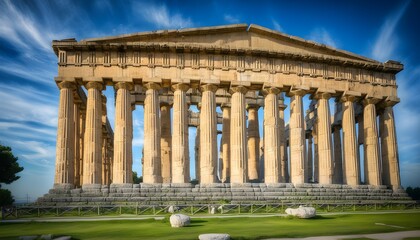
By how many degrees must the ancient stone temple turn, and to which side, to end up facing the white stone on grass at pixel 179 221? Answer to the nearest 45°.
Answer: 0° — it already faces it

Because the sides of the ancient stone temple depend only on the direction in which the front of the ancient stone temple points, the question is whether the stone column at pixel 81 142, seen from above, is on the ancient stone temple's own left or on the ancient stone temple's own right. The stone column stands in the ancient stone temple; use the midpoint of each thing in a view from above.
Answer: on the ancient stone temple's own right

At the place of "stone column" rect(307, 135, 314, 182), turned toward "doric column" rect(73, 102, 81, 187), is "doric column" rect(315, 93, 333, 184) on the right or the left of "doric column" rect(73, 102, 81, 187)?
left

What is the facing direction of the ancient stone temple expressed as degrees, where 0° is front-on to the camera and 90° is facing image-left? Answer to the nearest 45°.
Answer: approximately 0°
